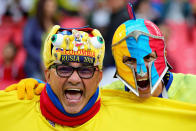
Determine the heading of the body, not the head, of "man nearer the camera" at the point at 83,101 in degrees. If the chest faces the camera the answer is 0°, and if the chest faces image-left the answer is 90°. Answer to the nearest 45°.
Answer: approximately 0°

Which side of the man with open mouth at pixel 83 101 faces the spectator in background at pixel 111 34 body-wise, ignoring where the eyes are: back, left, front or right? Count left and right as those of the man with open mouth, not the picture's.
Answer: back

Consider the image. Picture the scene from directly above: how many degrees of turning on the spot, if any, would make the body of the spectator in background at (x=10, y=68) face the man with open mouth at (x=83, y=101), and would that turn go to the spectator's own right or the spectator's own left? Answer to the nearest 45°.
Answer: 0° — they already face them

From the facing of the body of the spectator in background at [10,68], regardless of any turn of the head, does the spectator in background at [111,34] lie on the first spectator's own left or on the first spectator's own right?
on the first spectator's own left

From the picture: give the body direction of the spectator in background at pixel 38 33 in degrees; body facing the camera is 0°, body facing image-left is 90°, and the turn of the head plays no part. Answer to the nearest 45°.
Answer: approximately 315°

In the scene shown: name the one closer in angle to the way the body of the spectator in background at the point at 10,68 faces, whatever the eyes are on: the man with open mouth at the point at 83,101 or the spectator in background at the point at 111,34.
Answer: the man with open mouth

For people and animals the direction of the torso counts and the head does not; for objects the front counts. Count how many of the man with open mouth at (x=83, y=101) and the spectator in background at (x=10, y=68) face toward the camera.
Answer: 2

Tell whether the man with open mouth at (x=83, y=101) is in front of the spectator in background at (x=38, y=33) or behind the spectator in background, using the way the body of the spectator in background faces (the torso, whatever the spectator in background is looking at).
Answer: in front

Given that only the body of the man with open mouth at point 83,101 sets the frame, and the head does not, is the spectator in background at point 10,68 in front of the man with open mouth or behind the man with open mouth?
behind
